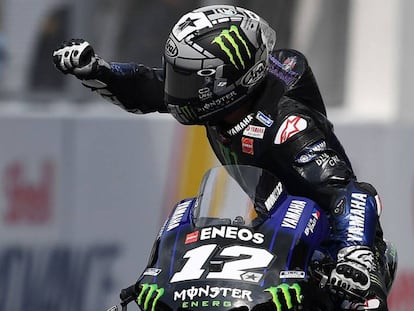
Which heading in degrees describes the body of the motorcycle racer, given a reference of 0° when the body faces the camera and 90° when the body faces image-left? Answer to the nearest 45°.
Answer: approximately 45°
